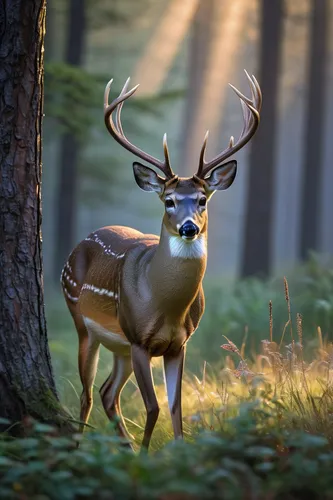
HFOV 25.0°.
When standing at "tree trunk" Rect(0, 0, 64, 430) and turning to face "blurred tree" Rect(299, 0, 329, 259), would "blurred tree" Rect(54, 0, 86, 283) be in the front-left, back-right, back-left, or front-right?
front-left

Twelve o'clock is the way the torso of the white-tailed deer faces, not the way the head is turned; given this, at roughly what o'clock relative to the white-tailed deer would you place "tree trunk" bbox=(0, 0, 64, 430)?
The tree trunk is roughly at 4 o'clock from the white-tailed deer.

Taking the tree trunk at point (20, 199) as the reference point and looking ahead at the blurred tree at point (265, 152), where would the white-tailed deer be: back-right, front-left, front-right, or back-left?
front-right

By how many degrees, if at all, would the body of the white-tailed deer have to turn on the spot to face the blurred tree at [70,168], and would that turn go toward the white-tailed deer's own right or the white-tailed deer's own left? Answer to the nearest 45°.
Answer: approximately 135° to the white-tailed deer's own left

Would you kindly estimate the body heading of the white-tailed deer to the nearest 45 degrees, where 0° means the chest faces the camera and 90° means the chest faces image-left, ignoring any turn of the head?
approximately 315°

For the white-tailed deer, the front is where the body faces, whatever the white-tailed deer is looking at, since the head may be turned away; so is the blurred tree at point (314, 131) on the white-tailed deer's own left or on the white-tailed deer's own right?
on the white-tailed deer's own left

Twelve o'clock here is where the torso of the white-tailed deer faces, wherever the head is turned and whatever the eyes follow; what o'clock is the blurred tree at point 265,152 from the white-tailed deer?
The blurred tree is roughly at 8 o'clock from the white-tailed deer.
